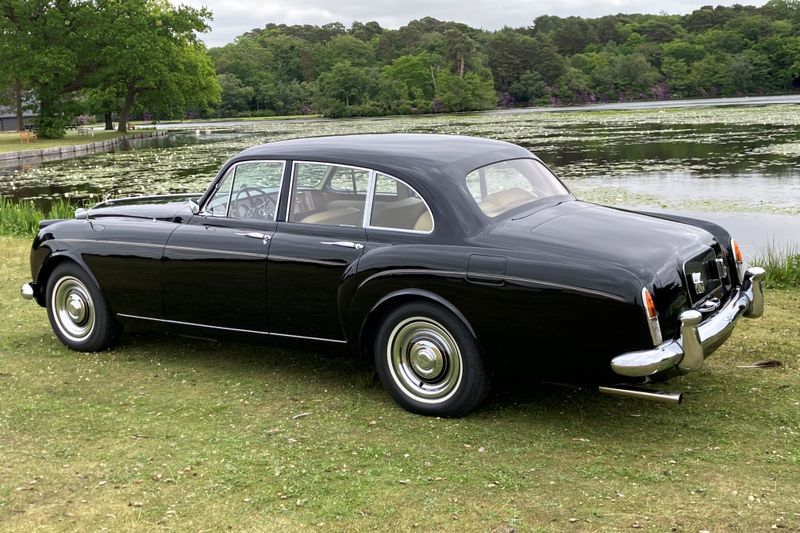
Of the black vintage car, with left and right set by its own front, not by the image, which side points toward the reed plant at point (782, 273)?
right

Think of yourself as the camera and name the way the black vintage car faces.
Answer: facing away from the viewer and to the left of the viewer
